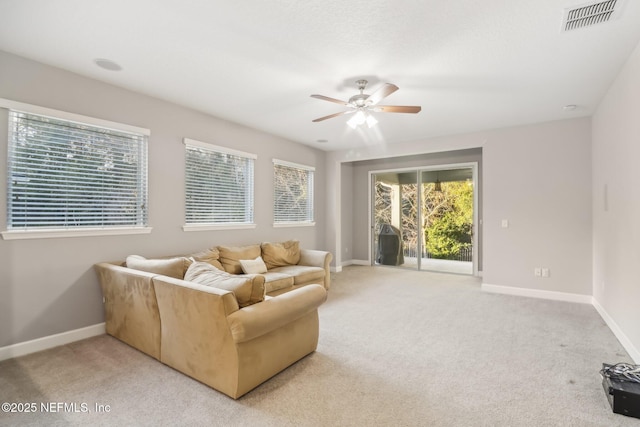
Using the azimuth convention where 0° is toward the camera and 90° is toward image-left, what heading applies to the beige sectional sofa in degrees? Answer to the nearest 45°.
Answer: approximately 270°

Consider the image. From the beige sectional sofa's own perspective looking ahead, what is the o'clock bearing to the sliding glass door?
The sliding glass door is roughly at 11 o'clock from the beige sectional sofa.

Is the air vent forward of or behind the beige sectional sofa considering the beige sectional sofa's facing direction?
forward
